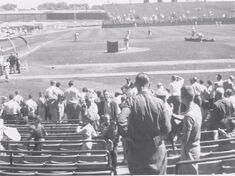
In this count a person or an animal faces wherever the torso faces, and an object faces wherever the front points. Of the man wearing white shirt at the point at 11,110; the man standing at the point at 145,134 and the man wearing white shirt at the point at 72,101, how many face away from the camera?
3

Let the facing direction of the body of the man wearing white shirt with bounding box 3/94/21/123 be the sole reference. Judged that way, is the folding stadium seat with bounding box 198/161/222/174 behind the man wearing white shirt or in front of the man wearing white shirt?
behind

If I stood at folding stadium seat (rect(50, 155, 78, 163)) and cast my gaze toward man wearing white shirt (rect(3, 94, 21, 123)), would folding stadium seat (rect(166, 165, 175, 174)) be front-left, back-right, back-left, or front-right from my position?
back-right

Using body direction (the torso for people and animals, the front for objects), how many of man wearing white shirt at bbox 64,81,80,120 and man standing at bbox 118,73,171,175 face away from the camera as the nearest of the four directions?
2

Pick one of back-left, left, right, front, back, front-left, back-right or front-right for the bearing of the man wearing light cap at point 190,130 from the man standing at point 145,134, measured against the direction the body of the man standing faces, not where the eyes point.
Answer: front-right

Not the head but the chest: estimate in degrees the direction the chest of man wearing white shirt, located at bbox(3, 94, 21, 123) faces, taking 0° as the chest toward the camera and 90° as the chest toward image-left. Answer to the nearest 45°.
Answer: approximately 180°

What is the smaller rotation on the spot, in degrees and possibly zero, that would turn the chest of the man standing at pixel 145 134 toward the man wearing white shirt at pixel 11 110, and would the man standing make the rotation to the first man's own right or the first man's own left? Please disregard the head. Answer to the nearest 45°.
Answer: approximately 45° to the first man's own left

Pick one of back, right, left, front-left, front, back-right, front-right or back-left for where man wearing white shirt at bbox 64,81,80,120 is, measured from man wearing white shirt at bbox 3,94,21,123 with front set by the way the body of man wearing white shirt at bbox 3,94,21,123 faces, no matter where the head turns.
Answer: right

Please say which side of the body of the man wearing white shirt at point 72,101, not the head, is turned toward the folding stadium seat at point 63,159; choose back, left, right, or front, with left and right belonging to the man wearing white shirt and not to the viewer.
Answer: back

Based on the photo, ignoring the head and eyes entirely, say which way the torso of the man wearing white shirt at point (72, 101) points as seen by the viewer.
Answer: away from the camera

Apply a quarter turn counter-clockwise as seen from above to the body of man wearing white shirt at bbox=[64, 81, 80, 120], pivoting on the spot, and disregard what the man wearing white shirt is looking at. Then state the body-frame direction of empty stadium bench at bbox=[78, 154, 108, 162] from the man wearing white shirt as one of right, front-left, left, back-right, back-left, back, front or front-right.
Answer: left

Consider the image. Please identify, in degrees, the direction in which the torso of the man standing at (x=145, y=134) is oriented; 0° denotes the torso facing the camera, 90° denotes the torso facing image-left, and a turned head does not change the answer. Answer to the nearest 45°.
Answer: approximately 180°
